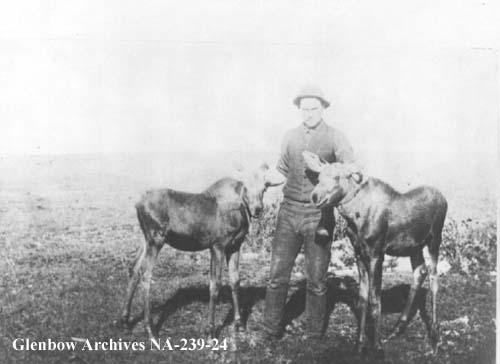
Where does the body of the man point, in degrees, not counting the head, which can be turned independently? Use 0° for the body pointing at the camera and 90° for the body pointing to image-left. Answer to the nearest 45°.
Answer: approximately 0°
